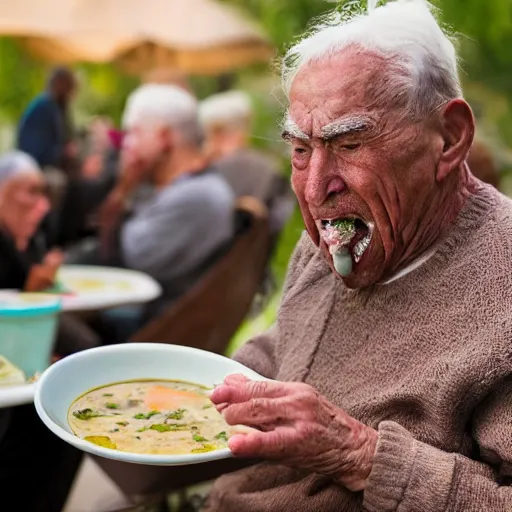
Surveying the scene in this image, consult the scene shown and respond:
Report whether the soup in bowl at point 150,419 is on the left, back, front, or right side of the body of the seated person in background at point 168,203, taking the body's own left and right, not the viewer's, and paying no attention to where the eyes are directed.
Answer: left

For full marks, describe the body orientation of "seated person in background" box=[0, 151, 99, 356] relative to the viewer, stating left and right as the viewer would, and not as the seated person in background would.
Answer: facing to the right of the viewer

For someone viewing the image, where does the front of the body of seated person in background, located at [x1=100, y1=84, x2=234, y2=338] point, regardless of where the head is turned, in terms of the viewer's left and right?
facing to the left of the viewer

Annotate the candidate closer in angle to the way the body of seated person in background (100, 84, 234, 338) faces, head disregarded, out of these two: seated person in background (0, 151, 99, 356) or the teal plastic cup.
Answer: the seated person in background

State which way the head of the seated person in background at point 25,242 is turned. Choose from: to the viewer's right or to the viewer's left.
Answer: to the viewer's right

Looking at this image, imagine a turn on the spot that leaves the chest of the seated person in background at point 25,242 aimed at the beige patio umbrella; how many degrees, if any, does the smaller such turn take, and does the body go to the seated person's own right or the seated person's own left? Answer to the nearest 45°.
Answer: approximately 90° to the seated person's own left

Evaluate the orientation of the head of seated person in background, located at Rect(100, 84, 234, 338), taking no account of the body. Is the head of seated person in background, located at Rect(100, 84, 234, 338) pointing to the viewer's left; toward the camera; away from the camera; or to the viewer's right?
to the viewer's left

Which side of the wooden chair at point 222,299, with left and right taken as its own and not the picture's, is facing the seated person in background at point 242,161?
right

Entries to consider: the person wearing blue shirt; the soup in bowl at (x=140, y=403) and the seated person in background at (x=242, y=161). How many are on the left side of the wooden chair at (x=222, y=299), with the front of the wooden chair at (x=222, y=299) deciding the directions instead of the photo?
1
